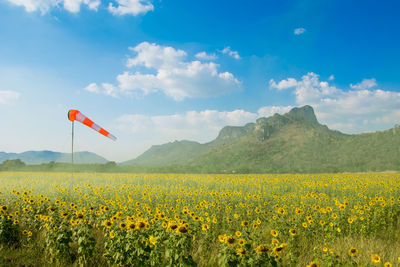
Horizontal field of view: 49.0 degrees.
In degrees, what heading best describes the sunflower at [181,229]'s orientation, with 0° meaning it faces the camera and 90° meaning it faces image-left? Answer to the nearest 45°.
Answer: approximately 0°

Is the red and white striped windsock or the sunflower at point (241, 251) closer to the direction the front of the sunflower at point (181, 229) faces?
the sunflower

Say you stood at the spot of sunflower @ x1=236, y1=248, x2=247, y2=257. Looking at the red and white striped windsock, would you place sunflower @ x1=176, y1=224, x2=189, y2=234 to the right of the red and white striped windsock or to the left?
left

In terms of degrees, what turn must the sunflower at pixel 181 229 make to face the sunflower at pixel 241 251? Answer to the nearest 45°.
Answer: approximately 45° to its left

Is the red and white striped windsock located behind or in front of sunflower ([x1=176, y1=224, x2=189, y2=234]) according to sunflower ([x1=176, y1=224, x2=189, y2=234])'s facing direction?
behind
